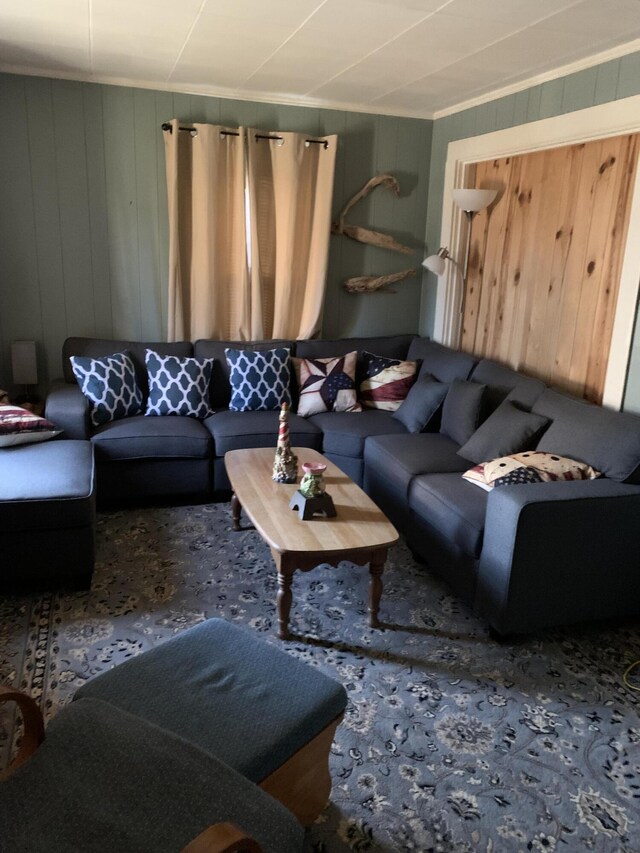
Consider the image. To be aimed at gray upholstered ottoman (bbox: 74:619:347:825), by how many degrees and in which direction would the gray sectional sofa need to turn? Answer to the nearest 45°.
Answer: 0° — it already faces it

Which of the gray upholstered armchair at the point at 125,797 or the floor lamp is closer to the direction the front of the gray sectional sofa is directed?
the gray upholstered armchair

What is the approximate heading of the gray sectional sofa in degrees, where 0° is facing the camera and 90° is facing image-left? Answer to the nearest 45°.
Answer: approximately 45°
